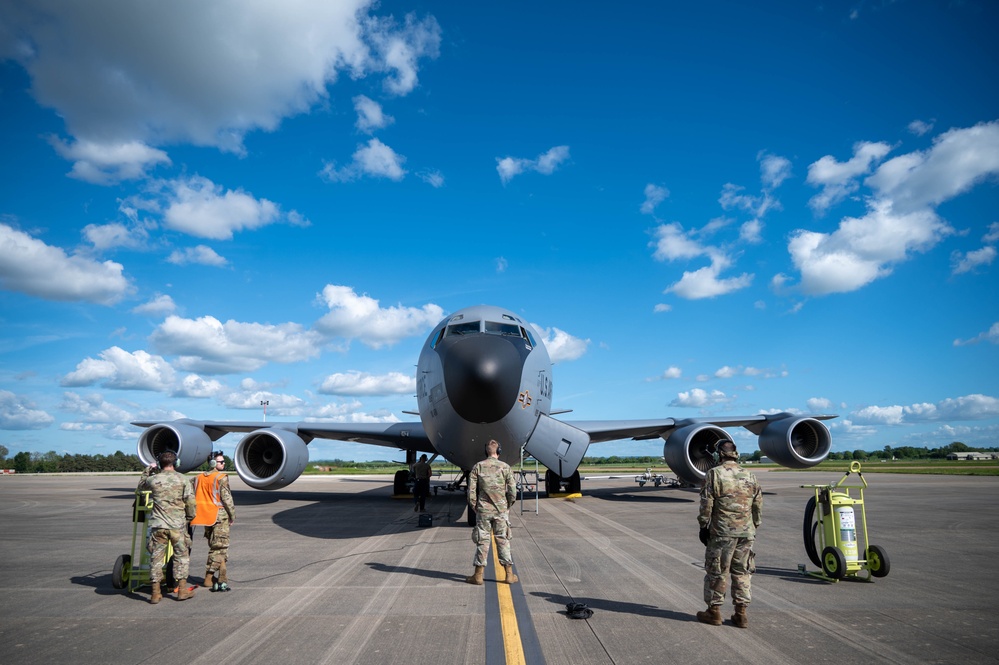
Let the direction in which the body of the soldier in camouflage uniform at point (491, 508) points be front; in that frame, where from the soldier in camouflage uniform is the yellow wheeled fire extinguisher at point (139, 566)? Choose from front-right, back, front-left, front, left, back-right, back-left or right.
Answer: left

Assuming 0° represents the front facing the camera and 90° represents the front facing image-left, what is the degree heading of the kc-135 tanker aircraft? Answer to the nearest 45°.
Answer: approximately 0°

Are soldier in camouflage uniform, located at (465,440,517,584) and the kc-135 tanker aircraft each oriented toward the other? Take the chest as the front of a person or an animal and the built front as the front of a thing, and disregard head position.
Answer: yes

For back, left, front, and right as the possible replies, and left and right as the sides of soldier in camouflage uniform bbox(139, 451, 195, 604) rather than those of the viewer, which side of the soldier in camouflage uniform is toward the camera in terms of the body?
back

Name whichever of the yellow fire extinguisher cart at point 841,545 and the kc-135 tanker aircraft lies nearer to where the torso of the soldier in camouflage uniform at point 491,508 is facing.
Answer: the kc-135 tanker aircraft

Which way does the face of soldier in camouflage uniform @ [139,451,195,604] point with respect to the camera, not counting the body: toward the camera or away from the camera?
away from the camera

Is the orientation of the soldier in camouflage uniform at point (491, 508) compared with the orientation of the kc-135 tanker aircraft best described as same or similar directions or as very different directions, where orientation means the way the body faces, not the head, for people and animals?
very different directions

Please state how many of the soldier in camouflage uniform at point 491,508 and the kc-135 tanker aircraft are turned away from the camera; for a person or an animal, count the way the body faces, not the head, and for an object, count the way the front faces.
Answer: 1

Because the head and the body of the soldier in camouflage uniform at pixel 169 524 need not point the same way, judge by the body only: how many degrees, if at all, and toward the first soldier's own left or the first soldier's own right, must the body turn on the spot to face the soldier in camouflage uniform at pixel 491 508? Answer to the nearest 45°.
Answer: approximately 90° to the first soldier's own right

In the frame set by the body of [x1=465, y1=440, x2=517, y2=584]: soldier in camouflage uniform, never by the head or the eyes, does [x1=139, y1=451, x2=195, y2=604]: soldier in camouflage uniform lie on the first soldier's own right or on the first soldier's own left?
on the first soldier's own left

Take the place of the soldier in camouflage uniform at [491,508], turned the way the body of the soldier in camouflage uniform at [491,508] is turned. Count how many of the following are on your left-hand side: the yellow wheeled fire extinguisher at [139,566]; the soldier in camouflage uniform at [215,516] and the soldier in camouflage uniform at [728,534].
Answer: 2

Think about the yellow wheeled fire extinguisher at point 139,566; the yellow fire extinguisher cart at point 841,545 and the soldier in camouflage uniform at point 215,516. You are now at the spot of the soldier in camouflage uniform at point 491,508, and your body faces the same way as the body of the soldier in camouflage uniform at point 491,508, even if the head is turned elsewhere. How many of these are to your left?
2

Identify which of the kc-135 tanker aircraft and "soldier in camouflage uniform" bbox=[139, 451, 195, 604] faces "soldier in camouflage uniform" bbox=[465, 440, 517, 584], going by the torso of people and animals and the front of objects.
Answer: the kc-135 tanker aircraft

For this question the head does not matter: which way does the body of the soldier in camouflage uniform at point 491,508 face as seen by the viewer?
away from the camera
